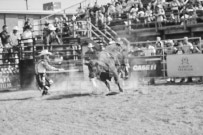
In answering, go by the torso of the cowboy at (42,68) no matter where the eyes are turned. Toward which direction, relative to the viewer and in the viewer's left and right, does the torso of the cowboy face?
facing to the right of the viewer

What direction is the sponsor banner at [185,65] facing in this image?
toward the camera

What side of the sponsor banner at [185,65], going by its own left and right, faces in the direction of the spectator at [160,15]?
back

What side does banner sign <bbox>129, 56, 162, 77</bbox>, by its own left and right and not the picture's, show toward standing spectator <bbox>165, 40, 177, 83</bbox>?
left

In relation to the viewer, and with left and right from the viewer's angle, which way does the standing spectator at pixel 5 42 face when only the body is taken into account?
facing the viewer and to the right of the viewer

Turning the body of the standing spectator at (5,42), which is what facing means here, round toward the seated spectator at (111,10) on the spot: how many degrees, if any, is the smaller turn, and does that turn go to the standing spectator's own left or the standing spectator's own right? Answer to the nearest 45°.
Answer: approximately 90° to the standing spectator's own left

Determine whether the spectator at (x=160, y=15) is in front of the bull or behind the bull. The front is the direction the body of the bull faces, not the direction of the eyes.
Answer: behind

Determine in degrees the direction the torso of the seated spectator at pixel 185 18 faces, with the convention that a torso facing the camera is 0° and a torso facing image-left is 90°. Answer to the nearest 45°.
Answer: approximately 45°

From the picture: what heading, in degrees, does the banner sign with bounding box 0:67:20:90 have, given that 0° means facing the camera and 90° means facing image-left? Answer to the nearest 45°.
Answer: approximately 0°

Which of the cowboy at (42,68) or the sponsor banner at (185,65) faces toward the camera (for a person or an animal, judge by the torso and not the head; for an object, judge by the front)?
the sponsor banner

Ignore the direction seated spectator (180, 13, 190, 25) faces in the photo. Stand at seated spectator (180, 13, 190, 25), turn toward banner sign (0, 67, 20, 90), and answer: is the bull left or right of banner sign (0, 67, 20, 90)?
left

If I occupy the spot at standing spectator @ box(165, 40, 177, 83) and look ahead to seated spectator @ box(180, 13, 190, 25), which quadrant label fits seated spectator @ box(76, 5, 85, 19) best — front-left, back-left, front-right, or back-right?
front-left

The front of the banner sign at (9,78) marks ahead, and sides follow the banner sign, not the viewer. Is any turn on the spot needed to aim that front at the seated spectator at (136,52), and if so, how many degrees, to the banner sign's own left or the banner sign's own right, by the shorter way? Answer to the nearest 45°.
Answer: approximately 90° to the banner sign's own left

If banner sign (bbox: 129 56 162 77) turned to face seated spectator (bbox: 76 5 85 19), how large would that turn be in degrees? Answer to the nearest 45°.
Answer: approximately 135° to its right

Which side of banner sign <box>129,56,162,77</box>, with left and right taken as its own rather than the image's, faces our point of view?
front
